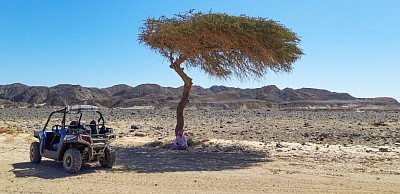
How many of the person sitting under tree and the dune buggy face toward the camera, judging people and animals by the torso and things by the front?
1

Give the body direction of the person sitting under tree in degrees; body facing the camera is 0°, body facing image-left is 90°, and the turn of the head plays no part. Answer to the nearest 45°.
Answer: approximately 0°

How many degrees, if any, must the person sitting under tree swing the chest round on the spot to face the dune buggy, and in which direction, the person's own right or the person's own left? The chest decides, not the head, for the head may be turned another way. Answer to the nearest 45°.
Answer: approximately 45° to the person's own right

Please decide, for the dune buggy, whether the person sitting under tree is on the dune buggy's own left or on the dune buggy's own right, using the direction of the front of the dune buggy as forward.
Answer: on the dune buggy's own right

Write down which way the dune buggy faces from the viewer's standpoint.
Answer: facing away from the viewer and to the left of the viewer
